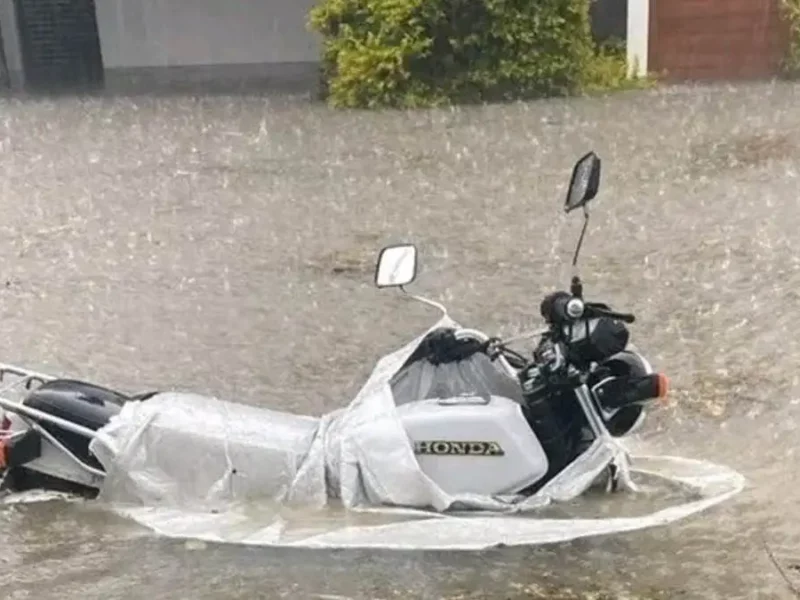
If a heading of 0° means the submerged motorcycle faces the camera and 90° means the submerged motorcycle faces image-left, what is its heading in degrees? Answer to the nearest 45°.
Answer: approximately 270°

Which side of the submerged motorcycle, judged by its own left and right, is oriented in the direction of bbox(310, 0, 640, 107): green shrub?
left

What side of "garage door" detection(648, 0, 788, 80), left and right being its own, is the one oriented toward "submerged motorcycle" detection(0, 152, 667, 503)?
front

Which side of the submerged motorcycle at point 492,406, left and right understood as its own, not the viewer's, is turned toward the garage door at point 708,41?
left

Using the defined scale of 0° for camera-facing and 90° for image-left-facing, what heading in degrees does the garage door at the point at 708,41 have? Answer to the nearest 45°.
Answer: approximately 0°

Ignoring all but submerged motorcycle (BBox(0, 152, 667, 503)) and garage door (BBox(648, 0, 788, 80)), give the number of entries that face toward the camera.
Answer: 1

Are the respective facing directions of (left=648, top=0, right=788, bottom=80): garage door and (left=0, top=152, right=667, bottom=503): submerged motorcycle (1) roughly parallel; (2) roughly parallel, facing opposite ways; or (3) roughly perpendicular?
roughly perpendicular

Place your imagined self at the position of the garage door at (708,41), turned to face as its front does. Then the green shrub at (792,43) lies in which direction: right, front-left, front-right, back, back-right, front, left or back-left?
left
